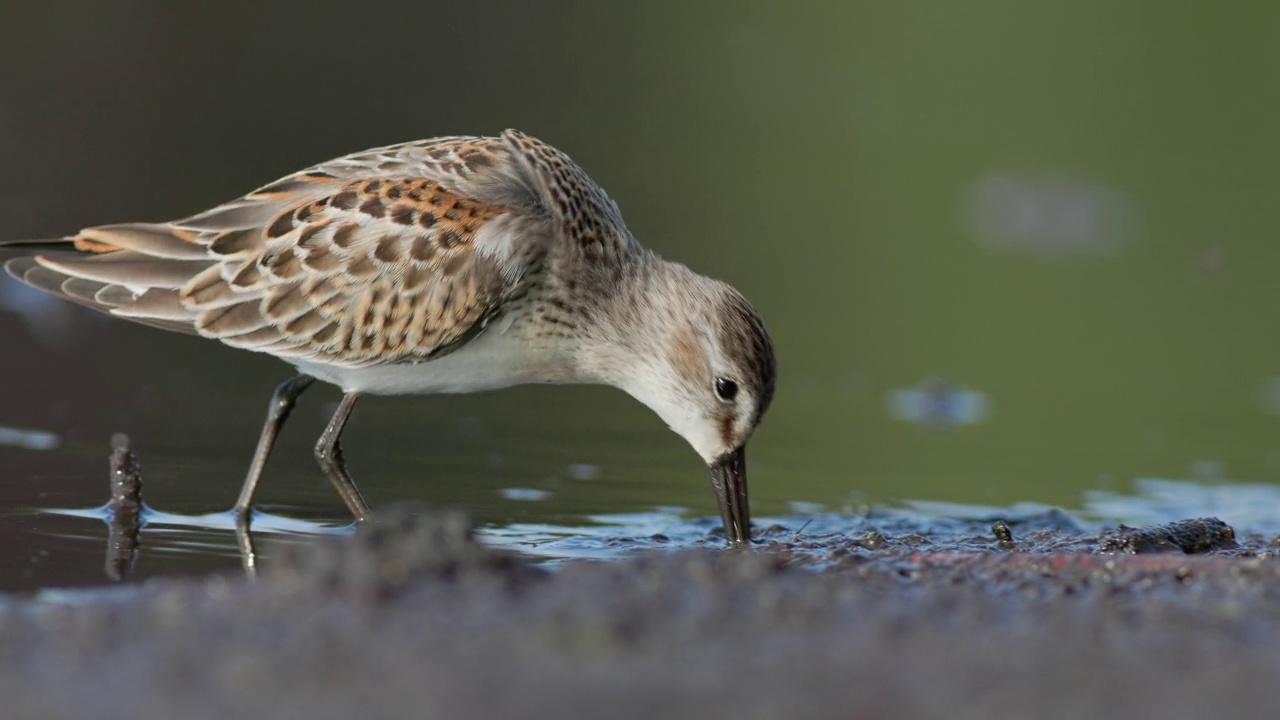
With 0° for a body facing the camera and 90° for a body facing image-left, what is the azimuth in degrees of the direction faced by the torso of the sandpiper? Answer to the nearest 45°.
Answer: approximately 270°
